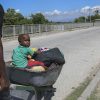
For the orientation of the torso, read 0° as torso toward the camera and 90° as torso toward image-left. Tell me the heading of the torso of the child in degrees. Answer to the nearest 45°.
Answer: approximately 270°
